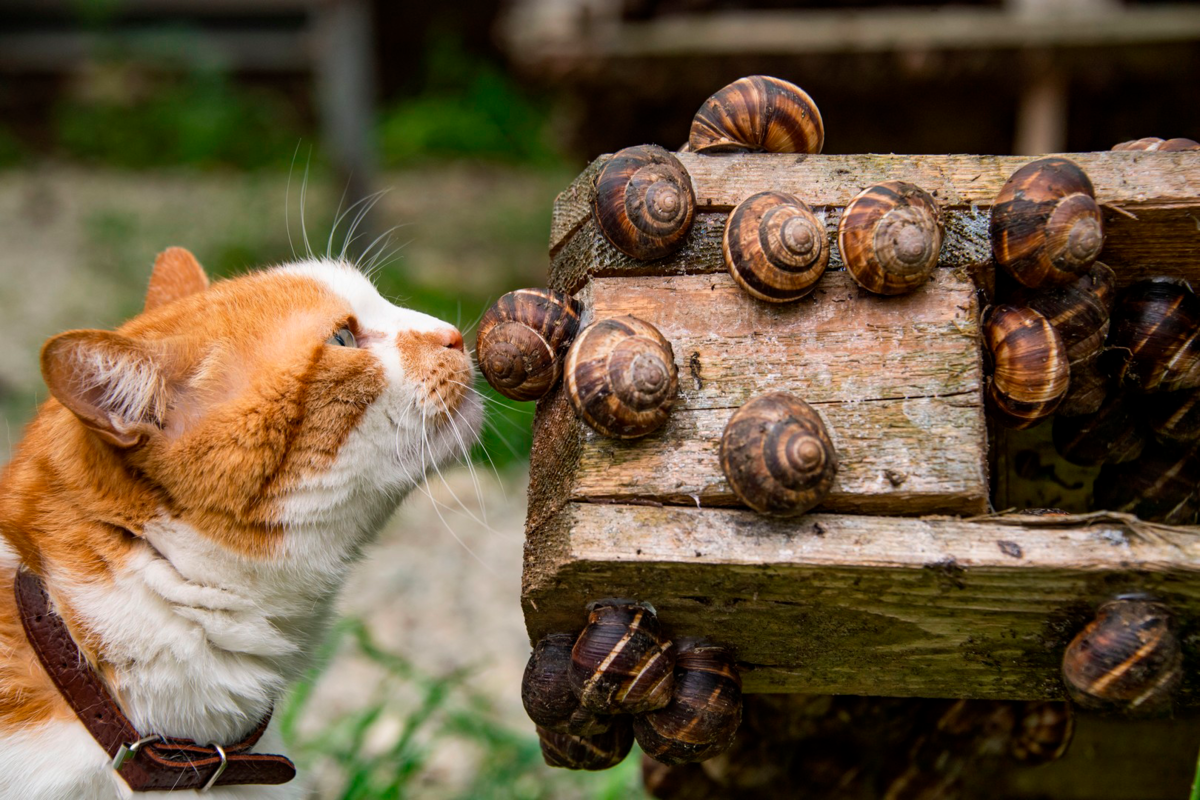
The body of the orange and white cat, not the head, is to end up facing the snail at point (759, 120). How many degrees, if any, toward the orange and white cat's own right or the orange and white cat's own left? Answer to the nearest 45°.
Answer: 0° — it already faces it

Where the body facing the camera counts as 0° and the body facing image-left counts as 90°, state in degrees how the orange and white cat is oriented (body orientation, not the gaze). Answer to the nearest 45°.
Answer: approximately 270°
